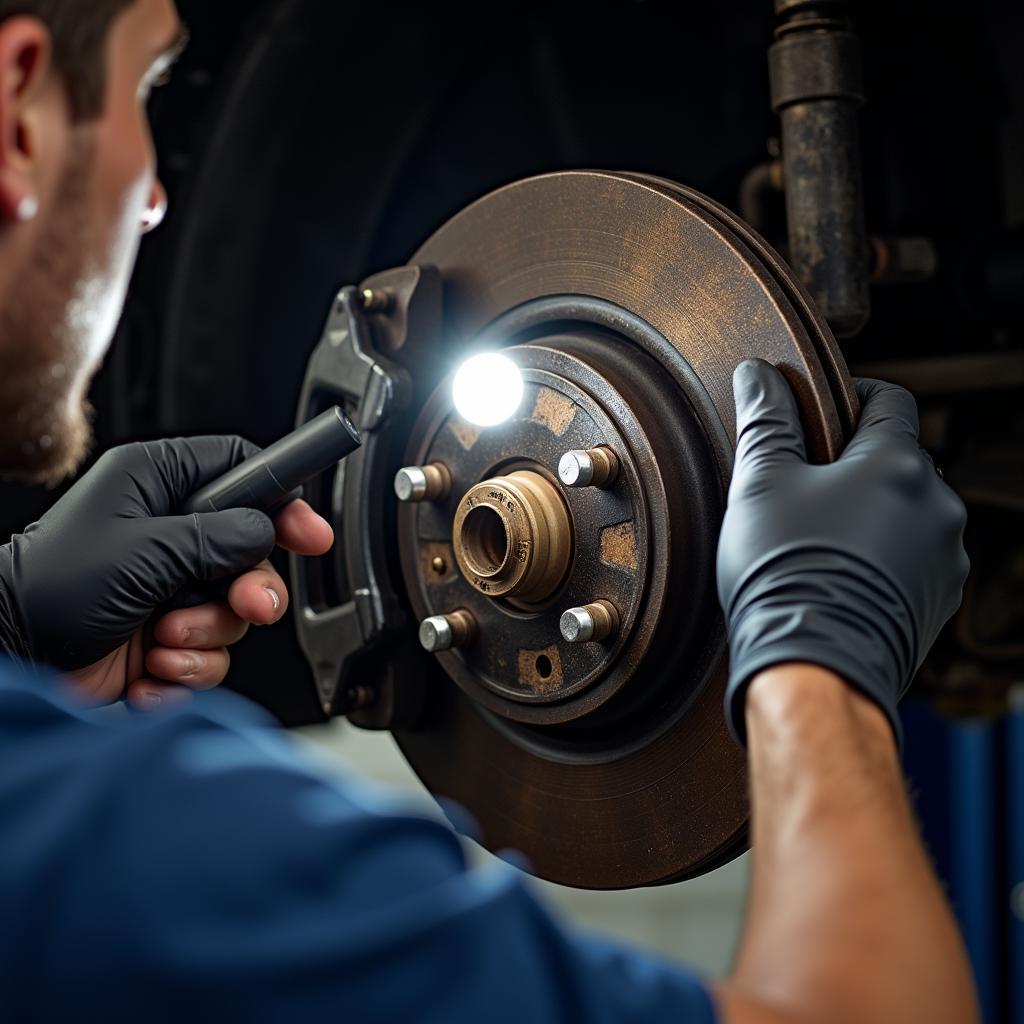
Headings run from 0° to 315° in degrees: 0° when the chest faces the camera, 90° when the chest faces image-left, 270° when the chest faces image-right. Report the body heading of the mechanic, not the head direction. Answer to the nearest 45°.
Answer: approximately 225°

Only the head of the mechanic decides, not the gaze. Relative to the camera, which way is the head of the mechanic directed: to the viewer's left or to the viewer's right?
to the viewer's right
